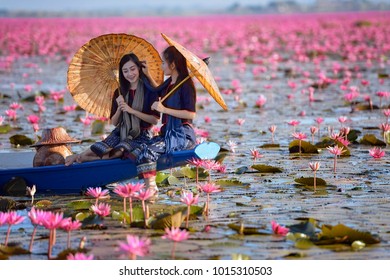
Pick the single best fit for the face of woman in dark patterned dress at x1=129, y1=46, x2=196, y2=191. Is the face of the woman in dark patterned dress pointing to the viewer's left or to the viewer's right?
to the viewer's left

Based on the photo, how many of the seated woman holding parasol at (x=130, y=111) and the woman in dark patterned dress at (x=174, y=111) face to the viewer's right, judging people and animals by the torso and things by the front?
0

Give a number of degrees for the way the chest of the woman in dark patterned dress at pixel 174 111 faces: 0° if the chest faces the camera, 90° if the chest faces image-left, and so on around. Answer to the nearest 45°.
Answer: approximately 90°

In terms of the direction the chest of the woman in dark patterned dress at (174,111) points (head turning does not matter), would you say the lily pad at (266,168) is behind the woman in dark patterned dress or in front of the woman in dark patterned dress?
behind

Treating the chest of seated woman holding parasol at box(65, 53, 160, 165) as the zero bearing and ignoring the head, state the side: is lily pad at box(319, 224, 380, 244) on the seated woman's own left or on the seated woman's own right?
on the seated woman's own left

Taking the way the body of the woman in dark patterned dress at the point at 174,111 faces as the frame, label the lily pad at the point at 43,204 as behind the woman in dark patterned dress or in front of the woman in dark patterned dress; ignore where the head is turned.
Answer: in front

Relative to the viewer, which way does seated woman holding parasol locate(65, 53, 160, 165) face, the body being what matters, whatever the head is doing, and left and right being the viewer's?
facing the viewer and to the left of the viewer

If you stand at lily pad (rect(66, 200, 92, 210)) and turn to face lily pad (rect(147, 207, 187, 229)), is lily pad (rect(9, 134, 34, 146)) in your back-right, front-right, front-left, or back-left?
back-left

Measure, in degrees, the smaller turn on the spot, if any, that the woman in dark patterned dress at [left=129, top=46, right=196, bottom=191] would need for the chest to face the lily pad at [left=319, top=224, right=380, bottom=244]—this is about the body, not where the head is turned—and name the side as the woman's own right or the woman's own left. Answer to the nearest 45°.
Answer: approximately 135° to the woman's own left
